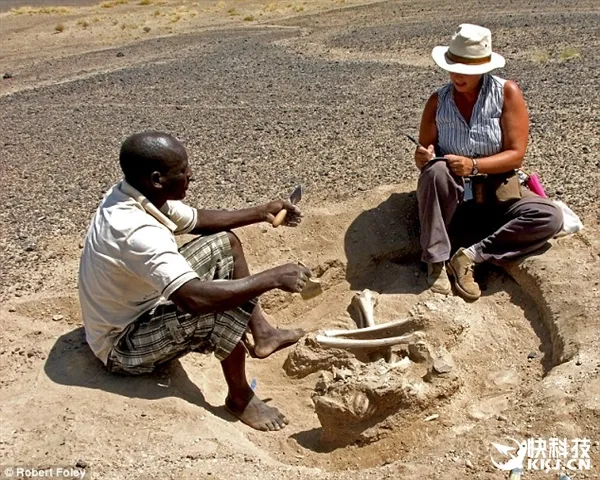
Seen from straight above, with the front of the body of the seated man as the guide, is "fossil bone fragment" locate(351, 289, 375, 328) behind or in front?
in front

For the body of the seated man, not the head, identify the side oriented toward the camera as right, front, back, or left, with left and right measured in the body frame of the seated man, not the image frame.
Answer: right

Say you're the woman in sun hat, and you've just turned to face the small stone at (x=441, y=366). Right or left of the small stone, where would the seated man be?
right

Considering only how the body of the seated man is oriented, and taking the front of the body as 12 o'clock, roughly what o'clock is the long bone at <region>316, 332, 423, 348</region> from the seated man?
The long bone is roughly at 12 o'clock from the seated man.

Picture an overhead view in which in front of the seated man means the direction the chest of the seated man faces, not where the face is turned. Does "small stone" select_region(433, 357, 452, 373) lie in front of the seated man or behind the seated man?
in front

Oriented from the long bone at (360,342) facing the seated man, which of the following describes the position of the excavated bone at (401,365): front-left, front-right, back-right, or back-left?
back-left

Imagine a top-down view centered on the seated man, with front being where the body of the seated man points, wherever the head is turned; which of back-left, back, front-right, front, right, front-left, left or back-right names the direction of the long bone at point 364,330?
front

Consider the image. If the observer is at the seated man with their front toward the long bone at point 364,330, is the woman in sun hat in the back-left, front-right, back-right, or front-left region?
front-left

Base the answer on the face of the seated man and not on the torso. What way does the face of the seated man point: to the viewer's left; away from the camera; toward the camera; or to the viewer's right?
to the viewer's right

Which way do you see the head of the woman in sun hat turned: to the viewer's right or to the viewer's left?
to the viewer's left

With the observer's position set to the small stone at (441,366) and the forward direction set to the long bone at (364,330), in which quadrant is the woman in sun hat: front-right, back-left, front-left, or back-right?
front-right

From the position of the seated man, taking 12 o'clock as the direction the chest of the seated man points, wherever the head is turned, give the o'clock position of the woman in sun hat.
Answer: The woman in sun hat is roughly at 11 o'clock from the seated man.

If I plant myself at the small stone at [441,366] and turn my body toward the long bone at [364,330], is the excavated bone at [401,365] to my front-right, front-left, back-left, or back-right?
front-left
